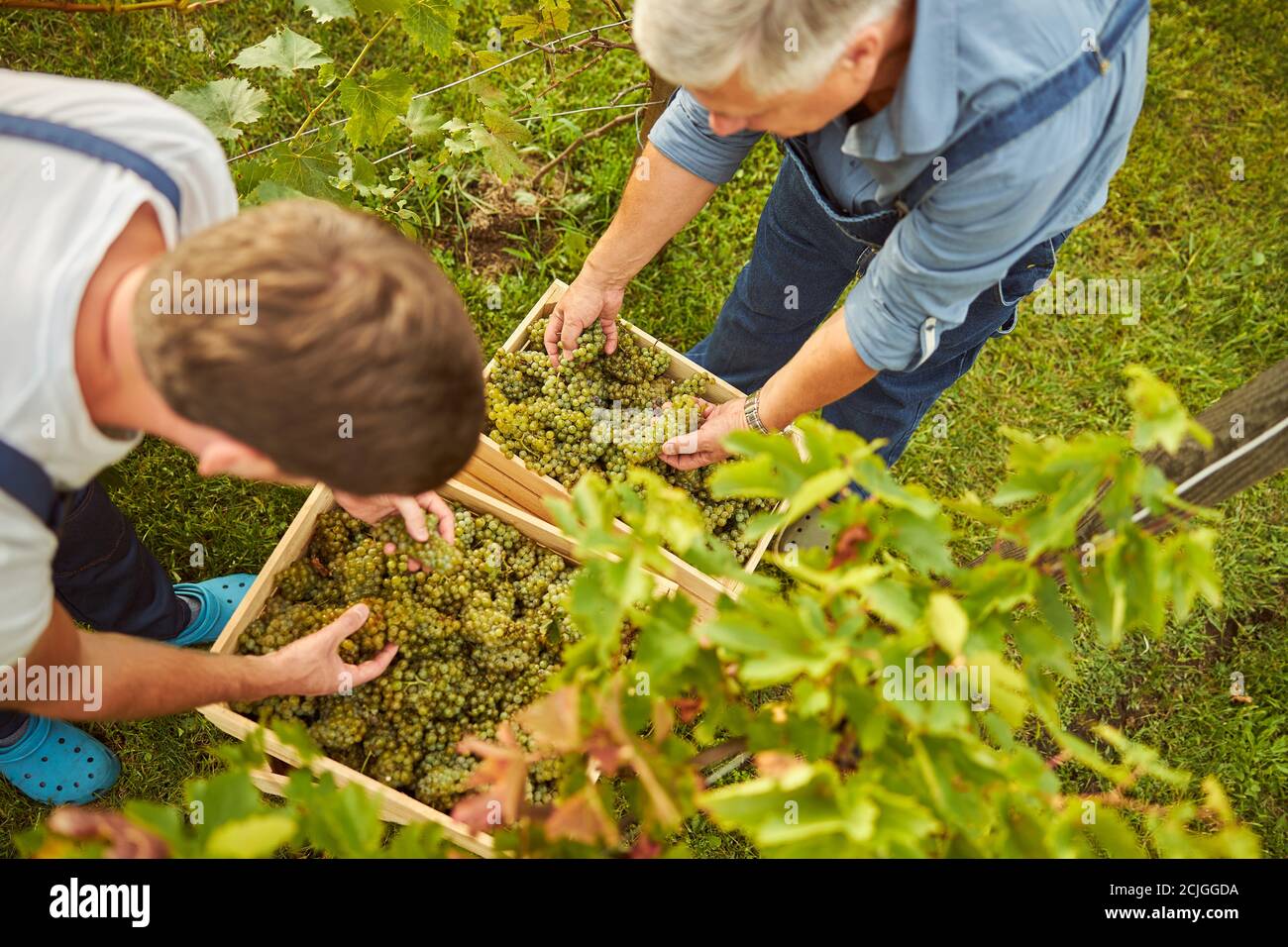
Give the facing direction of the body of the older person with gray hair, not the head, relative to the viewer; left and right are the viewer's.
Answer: facing the viewer and to the left of the viewer

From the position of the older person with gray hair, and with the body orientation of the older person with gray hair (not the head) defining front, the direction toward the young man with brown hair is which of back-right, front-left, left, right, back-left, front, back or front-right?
front

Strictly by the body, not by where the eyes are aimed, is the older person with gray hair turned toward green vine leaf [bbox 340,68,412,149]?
no

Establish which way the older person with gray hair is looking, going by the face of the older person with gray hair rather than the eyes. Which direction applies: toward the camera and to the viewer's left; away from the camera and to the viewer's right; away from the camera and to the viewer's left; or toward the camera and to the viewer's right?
toward the camera and to the viewer's left
